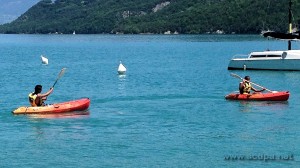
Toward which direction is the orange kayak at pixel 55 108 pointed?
to the viewer's right
